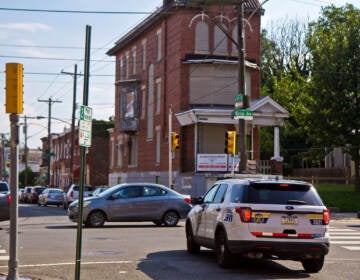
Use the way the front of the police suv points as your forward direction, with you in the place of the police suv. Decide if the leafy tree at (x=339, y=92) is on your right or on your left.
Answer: on your right

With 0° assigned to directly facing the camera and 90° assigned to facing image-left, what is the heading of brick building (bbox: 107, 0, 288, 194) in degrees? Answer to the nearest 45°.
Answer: approximately 315°

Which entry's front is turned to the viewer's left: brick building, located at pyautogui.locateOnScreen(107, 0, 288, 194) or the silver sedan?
the silver sedan

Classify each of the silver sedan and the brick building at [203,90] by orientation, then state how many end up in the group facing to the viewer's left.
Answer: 1

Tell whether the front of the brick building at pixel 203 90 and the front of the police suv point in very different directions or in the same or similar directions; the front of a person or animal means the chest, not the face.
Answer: very different directions

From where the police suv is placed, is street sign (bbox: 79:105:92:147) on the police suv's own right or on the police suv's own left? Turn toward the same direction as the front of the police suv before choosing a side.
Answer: on the police suv's own left

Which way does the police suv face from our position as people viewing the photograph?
facing away from the viewer and to the left of the viewer

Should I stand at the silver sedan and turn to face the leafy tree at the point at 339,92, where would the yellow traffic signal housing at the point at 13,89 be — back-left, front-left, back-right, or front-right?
back-right

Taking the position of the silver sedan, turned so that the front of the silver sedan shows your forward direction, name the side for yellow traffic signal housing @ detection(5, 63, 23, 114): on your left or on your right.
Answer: on your left

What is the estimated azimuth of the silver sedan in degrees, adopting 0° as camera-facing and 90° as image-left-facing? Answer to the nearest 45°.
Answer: approximately 90°
